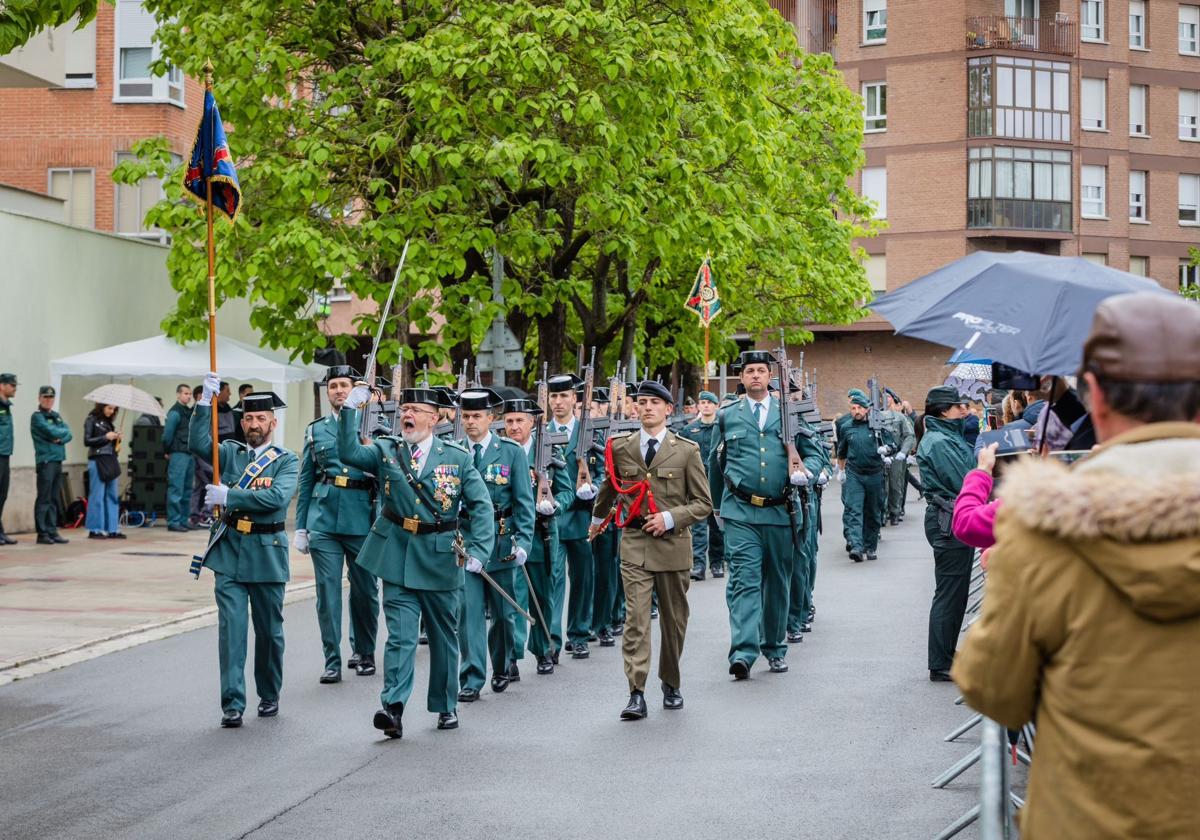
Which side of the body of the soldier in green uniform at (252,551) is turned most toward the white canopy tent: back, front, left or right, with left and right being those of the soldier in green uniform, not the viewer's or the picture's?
back

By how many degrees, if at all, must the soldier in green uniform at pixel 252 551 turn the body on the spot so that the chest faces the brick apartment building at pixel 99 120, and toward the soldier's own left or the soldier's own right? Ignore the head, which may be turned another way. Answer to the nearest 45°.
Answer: approximately 180°

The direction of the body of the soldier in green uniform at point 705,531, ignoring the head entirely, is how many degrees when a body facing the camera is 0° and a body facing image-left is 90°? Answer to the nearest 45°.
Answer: approximately 0°

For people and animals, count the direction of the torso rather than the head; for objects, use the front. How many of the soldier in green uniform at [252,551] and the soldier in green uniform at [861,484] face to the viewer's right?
0

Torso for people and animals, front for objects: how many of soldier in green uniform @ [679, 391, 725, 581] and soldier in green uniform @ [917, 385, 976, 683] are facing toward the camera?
1

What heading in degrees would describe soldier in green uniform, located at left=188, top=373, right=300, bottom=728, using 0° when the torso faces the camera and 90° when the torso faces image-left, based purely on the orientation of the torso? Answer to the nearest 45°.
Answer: approximately 0°

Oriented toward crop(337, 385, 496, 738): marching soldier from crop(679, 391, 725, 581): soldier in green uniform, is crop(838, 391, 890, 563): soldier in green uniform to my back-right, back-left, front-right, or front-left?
back-left

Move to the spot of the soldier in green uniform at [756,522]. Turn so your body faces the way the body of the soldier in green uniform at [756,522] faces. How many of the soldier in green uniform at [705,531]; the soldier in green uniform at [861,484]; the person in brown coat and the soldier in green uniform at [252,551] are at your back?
2

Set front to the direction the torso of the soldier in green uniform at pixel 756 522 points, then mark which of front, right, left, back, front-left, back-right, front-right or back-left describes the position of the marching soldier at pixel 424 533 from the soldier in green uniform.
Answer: front-right

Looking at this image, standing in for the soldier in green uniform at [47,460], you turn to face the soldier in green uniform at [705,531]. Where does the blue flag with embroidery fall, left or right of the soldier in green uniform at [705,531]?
right

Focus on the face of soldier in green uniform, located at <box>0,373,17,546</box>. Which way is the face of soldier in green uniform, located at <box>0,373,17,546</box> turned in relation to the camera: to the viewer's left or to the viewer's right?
to the viewer's right
